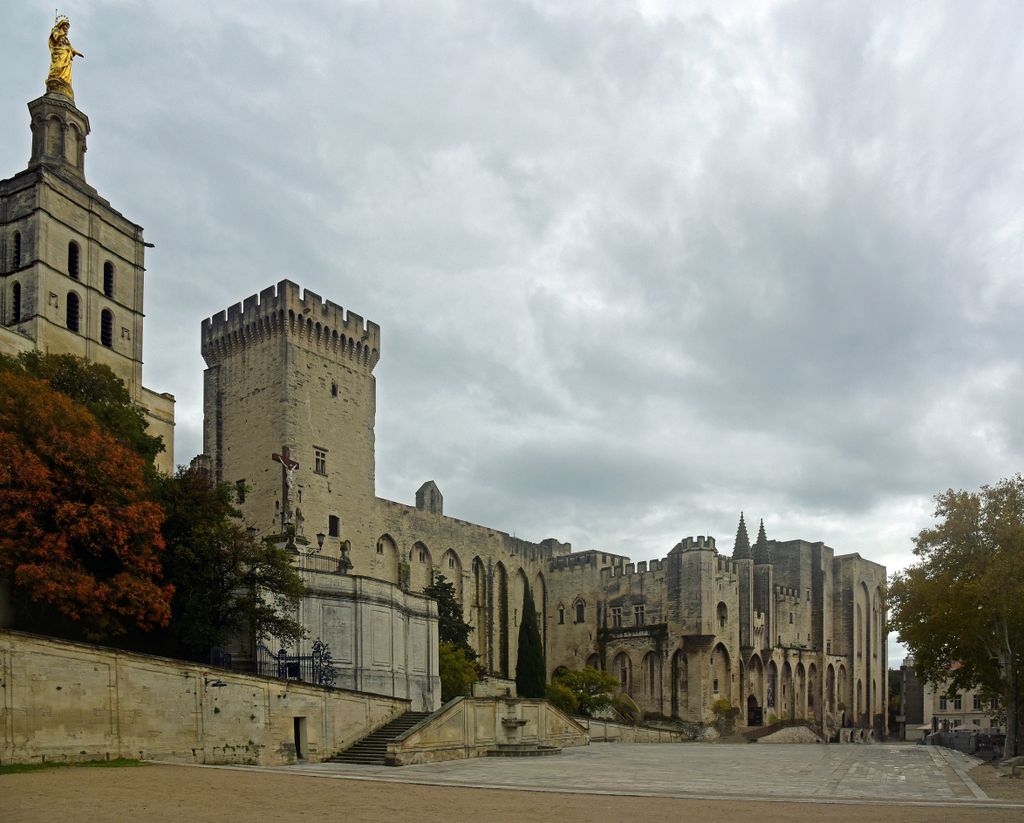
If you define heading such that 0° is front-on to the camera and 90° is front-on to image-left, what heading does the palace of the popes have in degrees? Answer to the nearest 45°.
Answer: approximately 315°
